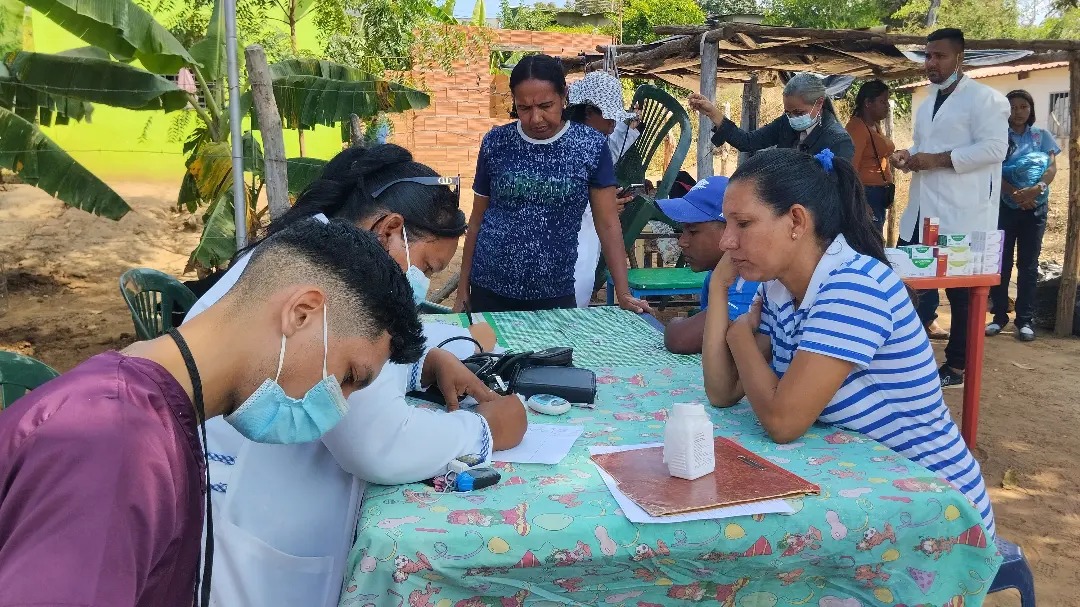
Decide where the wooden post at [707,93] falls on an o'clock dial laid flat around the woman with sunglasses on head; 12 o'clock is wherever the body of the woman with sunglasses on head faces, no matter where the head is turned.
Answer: The wooden post is roughly at 10 o'clock from the woman with sunglasses on head.

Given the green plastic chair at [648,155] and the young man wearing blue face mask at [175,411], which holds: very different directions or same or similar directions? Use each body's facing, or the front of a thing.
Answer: very different directions

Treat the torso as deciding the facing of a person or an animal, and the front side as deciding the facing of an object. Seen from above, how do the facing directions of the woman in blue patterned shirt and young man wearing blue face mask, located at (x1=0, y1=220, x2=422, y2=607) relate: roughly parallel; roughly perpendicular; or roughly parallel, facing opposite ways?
roughly perpendicular

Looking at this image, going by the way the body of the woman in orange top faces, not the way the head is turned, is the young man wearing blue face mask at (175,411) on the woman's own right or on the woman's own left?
on the woman's own right

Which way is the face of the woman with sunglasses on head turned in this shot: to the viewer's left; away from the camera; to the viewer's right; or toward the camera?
to the viewer's right

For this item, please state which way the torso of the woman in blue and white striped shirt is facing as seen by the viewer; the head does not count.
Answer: to the viewer's left

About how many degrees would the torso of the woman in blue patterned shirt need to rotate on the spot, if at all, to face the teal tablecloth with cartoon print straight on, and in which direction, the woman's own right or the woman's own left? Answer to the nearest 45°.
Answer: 0° — they already face it

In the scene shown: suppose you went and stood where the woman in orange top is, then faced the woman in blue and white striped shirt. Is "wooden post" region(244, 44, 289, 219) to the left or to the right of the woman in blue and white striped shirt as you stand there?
right

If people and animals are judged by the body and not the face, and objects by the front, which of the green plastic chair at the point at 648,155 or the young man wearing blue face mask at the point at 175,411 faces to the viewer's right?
the young man wearing blue face mask

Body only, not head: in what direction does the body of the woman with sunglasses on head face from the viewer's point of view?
to the viewer's right

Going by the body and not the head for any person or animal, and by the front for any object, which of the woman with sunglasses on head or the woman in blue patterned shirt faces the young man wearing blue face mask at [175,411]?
the woman in blue patterned shirt

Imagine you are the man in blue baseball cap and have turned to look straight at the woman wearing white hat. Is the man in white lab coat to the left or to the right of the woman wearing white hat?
right

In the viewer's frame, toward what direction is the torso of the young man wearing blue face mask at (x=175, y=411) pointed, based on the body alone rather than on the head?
to the viewer's right
